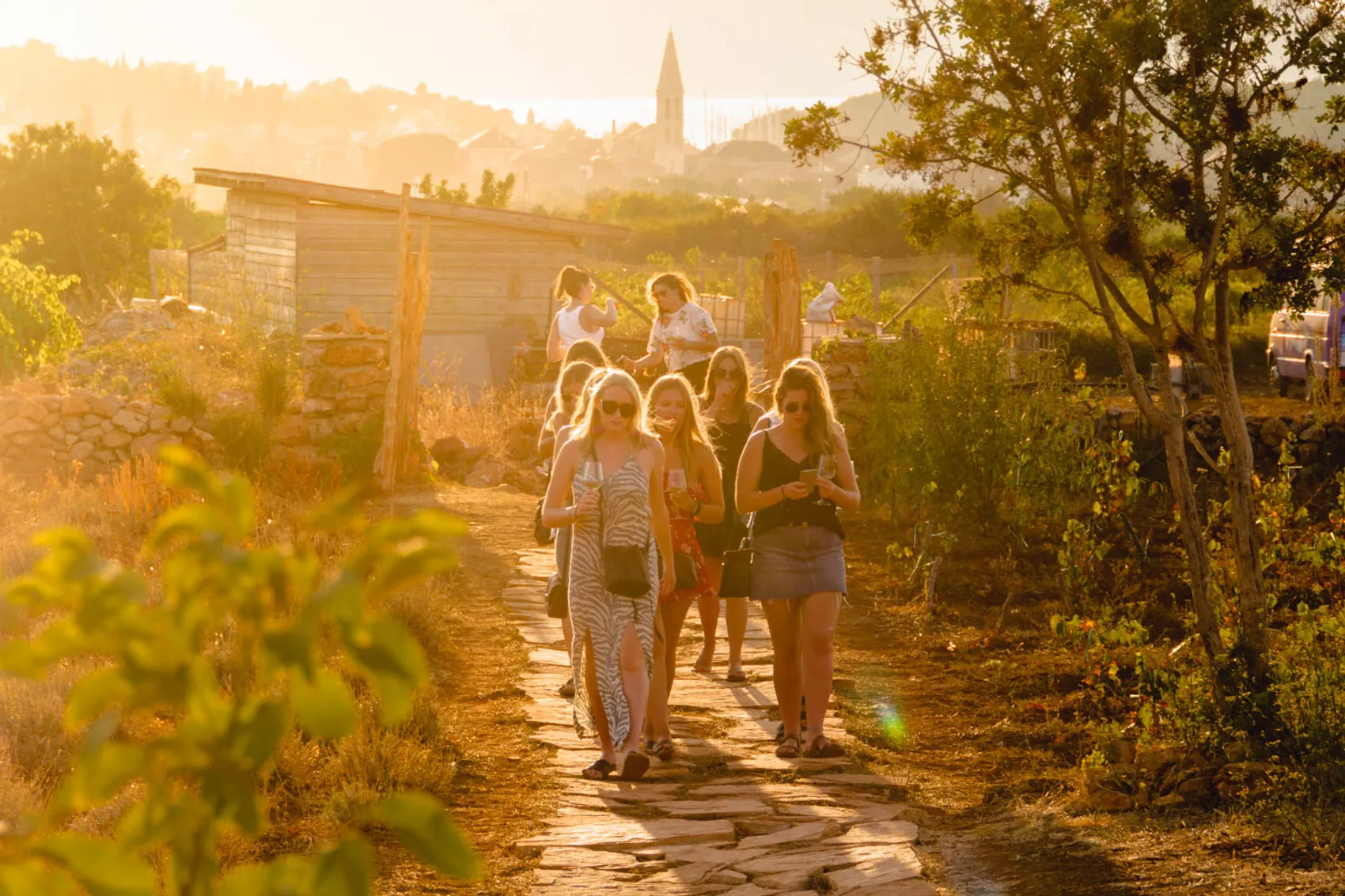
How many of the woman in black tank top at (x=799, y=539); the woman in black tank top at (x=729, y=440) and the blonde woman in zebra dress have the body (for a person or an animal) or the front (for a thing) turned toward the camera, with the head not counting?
3

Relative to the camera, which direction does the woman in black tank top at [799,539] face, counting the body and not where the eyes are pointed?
toward the camera

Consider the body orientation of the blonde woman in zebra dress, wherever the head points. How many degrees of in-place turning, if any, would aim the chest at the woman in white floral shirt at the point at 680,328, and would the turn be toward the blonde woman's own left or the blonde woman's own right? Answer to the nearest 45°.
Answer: approximately 180°

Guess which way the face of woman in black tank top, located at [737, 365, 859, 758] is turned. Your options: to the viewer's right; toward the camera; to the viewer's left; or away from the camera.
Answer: toward the camera

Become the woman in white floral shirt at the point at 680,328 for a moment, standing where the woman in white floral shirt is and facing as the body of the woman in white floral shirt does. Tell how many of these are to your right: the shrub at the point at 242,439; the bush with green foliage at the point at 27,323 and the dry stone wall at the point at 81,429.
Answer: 3

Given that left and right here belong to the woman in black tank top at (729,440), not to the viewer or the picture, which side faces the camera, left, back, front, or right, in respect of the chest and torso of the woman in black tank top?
front

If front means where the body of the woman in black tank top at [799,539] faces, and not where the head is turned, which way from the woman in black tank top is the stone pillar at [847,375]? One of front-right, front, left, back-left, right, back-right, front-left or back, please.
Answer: back

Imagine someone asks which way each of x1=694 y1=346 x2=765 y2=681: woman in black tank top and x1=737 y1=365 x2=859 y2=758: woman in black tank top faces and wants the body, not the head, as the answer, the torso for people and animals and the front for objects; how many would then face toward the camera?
2

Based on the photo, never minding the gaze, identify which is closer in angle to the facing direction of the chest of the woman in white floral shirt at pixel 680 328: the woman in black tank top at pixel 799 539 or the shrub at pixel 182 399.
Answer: the woman in black tank top

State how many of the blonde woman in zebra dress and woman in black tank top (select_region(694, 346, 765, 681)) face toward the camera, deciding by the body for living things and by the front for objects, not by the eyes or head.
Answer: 2

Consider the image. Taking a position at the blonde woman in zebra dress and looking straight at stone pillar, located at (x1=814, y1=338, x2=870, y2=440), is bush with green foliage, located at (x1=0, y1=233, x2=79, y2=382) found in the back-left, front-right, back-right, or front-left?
front-left

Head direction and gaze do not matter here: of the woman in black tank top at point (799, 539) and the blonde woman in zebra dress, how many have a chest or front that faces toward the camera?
2

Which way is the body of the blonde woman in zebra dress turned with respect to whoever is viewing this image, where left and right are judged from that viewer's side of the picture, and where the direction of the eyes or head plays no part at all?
facing the viewer

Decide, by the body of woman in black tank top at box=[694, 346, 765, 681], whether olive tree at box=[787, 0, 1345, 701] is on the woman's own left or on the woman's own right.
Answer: on the woman's own left
